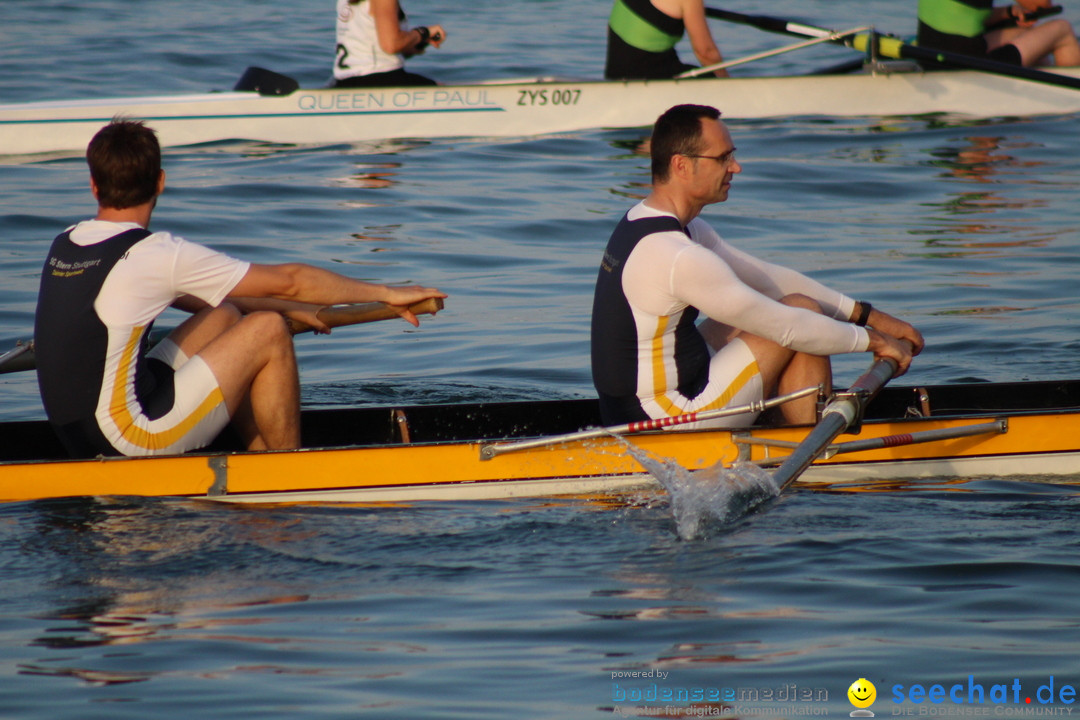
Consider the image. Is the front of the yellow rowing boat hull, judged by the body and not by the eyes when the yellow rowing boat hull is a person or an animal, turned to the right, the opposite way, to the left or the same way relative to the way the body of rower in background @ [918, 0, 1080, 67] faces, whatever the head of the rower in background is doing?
the opposite way

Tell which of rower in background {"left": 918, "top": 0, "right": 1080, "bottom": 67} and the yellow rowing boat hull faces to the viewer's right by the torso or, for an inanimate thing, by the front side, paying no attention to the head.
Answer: the rower in background

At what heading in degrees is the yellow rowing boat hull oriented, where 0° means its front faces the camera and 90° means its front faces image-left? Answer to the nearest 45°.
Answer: approximately 90°

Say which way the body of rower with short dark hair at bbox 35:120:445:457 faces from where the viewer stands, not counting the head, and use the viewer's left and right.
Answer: facing away from the viewer and to the right of the viewer

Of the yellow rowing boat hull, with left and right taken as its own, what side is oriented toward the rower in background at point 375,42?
right

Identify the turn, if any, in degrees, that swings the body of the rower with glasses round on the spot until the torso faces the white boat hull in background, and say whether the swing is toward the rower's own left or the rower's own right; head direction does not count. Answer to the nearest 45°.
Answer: approximately 90° to the rower's own left

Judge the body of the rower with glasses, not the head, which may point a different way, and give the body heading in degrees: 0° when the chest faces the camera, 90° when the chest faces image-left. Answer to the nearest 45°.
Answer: approximately 270°

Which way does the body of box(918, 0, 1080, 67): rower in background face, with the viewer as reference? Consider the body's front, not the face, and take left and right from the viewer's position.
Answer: facing to the right of the viewer

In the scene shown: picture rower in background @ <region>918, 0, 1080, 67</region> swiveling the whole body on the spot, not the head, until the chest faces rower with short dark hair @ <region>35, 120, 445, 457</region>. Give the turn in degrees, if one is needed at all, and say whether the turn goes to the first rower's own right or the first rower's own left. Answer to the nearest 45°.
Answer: approximately 90° to the first rower's own right

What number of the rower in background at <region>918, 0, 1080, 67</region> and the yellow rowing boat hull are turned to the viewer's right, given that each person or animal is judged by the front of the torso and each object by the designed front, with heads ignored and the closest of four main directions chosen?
1
